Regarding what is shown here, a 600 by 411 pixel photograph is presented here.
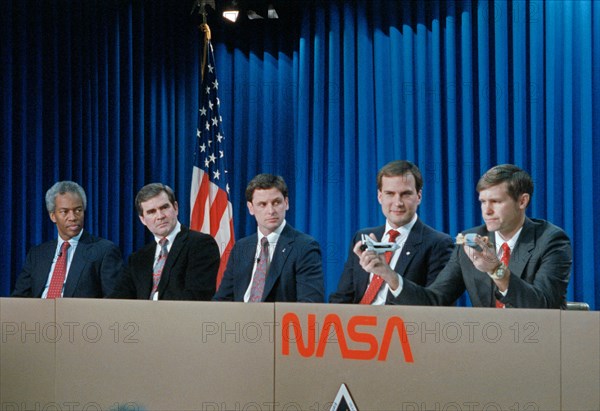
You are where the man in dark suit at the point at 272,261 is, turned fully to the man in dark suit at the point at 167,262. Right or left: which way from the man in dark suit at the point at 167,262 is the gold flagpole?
right

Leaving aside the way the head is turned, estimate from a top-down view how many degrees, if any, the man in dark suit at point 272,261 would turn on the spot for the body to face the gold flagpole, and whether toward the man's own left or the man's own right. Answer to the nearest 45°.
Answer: approximately 135° to the man's own right

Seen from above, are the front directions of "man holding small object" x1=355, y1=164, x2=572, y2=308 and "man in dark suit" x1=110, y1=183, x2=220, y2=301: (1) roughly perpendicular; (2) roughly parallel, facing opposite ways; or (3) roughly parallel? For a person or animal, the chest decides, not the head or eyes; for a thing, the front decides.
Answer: roughly parallel

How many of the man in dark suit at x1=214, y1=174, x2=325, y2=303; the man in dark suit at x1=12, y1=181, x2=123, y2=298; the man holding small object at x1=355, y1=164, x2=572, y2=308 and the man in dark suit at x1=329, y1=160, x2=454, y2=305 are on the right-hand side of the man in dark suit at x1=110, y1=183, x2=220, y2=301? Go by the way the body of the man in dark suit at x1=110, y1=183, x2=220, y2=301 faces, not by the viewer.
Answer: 1

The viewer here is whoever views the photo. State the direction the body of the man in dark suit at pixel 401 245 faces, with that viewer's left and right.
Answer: facing the viewer and to the left of the viewer

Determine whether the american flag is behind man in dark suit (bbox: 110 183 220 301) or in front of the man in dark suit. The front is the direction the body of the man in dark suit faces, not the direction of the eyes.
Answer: behind

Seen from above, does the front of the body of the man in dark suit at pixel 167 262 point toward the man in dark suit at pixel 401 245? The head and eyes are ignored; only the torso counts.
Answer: no

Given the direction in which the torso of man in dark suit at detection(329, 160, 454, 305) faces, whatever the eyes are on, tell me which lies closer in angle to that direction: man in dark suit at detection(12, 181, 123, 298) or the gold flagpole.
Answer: the man in dark suit

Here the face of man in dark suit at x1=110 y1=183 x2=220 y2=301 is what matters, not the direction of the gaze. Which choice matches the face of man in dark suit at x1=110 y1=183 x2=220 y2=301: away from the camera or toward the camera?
toward the camera

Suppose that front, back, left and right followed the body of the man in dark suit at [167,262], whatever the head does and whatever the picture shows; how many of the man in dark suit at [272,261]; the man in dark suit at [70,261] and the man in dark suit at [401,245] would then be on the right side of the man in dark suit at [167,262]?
1

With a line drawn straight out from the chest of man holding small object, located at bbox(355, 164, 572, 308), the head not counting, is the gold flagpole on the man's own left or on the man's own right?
on the man's own right

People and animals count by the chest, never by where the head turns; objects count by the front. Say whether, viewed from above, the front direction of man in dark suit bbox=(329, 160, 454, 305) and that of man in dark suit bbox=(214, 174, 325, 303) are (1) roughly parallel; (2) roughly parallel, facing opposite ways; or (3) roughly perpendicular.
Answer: roughly parallel

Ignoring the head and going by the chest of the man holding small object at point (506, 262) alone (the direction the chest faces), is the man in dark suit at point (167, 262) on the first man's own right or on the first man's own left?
on the first man's own right

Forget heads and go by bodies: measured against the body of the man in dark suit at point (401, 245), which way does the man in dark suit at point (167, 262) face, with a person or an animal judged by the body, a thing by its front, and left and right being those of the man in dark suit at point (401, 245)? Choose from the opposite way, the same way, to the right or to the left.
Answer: the same way

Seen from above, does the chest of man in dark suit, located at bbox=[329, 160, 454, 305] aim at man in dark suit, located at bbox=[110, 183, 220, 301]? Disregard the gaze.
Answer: no

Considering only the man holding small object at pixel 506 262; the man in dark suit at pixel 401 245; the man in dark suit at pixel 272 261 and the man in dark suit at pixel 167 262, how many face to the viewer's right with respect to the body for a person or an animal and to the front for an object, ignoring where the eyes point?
0

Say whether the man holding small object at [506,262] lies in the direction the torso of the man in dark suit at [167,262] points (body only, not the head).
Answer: no

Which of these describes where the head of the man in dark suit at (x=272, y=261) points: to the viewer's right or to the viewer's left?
to the viewer's right

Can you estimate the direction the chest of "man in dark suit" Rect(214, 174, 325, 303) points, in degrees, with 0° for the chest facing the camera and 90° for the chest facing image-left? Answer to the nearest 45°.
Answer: approximately 45°
